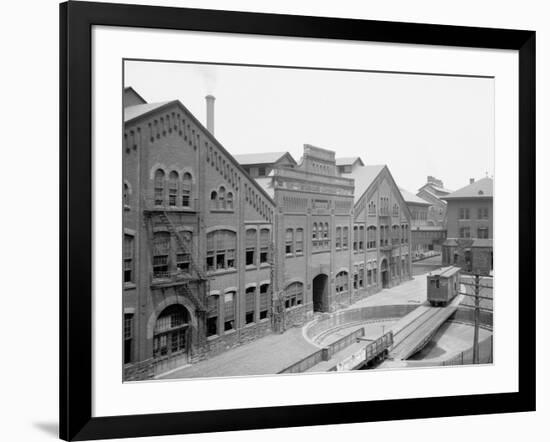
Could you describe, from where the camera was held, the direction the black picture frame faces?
facing the viewer and to the right of the viewer
